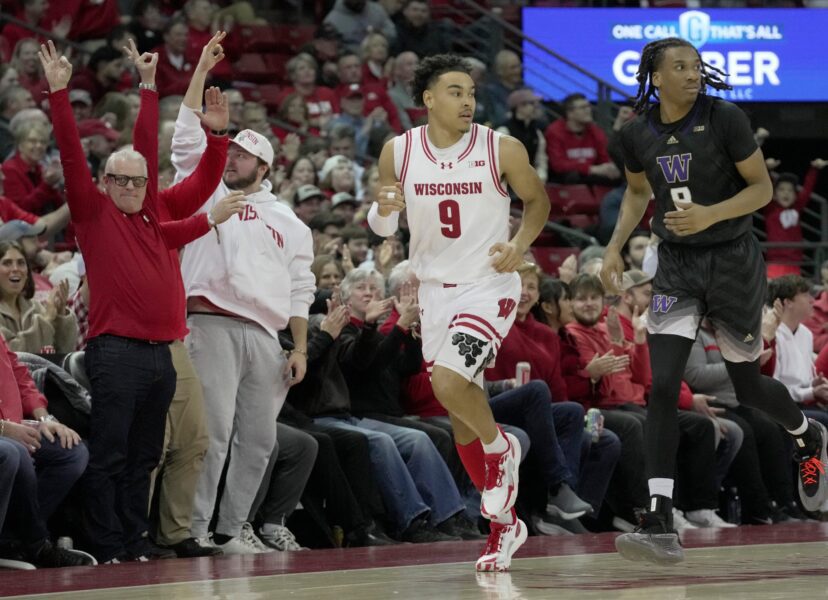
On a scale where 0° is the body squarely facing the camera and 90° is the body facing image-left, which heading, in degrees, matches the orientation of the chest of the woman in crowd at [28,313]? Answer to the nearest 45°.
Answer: approximately 315°

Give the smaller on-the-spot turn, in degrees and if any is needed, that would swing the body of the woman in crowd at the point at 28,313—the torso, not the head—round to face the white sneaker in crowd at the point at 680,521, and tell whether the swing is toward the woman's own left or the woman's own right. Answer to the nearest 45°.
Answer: approximately 45° to the woman's own left

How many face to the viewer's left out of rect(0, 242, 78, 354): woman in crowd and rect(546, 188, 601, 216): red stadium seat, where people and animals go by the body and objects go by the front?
0

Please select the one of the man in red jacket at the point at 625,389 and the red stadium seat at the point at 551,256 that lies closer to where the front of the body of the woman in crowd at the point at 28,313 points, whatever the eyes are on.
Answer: the man in red jacket

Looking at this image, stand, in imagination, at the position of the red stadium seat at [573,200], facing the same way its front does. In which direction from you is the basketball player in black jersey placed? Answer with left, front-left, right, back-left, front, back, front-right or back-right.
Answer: front-right

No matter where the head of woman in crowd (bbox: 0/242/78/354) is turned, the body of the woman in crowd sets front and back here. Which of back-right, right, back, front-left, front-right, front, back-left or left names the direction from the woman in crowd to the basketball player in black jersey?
front

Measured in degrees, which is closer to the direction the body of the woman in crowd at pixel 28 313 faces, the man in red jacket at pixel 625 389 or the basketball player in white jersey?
the basketball player in white jersey

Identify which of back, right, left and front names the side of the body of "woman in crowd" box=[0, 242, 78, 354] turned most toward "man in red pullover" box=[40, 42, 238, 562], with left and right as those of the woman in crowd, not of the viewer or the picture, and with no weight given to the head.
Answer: front

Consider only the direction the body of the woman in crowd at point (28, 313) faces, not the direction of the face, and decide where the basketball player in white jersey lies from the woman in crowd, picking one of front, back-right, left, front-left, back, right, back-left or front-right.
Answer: front

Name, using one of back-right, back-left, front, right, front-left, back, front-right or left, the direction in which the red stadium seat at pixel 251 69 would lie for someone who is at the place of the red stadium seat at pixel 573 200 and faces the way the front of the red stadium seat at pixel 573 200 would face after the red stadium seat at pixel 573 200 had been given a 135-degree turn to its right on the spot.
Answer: front

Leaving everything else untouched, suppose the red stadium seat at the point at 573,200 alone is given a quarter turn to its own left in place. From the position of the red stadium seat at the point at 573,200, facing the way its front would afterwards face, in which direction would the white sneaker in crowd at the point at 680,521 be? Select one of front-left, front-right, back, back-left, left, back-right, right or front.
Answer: back-right

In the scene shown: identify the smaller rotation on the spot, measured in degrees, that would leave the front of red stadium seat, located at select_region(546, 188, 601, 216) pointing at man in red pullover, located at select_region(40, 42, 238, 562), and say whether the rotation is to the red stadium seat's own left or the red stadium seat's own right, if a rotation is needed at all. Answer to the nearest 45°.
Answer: approximately 45° to the red stadium seat's own right
